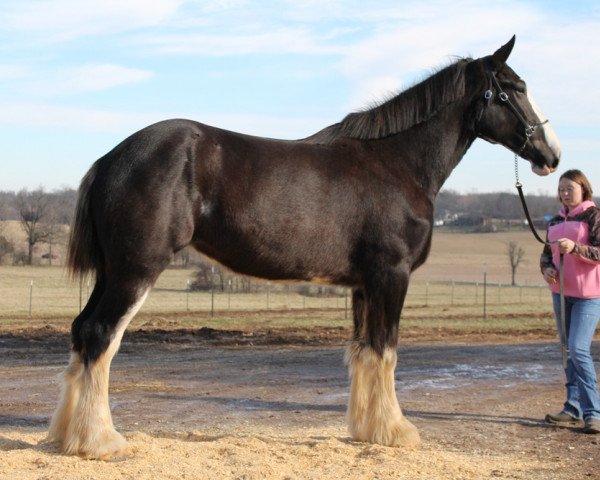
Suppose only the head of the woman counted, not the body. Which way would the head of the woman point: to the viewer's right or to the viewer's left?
to the viewer's left

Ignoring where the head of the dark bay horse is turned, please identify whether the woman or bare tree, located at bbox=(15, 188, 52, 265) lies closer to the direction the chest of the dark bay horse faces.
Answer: the woman

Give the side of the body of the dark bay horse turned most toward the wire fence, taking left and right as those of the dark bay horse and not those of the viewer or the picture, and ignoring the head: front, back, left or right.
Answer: left

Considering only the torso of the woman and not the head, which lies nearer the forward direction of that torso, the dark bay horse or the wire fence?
the dark bay horse

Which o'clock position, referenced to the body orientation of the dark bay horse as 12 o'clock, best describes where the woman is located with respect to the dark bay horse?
The woman is roughly at 11 o'clock from the dark bay horse.

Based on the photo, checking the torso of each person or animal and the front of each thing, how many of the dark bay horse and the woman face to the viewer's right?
1

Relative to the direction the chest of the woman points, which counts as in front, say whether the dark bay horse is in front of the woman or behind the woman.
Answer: in front

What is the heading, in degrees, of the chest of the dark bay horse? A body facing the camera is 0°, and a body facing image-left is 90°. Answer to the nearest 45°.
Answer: approximately 270°

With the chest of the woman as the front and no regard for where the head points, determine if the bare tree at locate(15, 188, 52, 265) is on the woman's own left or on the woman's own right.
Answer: on the woman's own right

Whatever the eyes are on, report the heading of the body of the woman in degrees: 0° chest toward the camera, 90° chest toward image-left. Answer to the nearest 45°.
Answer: approximately 45°
